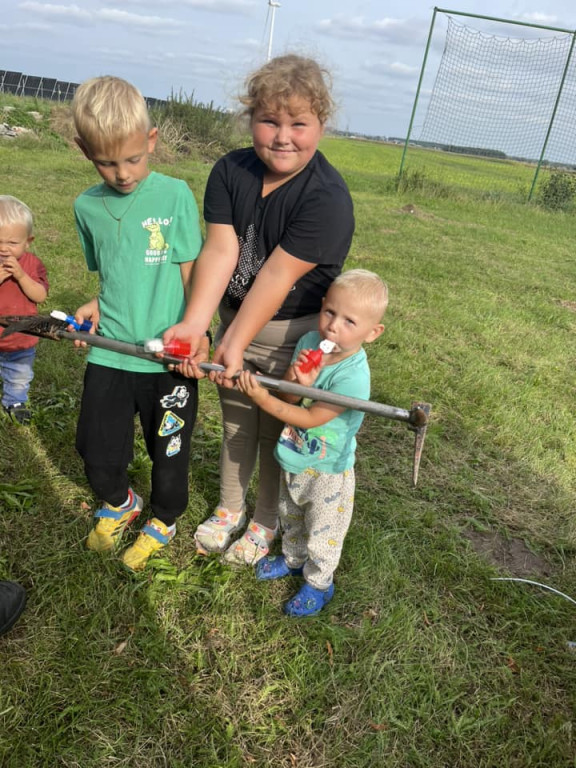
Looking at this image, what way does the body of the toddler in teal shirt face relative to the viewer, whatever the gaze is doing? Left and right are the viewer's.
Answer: facing the viewer and to the left of the viewer

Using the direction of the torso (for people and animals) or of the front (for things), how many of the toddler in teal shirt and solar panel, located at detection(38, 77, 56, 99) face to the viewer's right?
0

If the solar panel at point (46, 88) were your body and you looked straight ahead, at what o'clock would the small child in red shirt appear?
The small child in red shirt is roughly at 12 o'clock from the solar panel.

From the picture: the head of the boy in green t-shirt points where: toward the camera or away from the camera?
toward the camera

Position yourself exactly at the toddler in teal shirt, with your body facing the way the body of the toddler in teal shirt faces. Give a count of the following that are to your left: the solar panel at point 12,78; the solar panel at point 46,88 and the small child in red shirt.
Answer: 0

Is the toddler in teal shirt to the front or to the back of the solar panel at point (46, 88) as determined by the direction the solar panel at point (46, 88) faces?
to the front

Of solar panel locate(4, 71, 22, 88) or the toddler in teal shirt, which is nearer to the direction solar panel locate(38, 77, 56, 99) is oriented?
the toddler in teal shirt

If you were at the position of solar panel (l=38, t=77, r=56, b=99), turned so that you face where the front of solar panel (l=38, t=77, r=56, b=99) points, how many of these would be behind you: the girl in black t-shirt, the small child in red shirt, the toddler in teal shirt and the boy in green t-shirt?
0

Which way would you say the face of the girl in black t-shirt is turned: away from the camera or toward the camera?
toward the camera

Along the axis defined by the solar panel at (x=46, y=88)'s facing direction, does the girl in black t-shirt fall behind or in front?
in front

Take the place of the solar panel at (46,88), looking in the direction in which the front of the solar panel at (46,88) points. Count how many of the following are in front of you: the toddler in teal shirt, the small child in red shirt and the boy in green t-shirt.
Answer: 3
